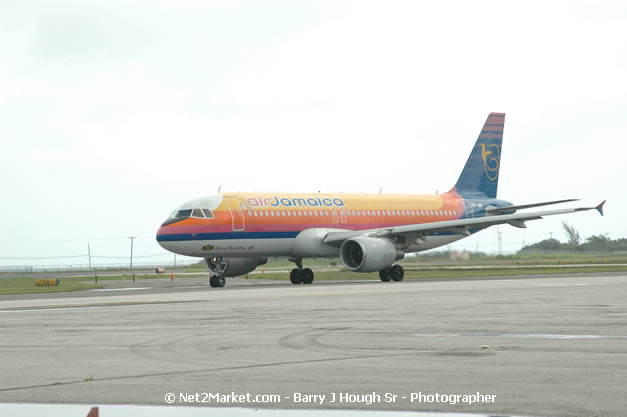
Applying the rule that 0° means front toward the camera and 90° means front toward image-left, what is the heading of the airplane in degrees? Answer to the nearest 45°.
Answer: approximately 45°
